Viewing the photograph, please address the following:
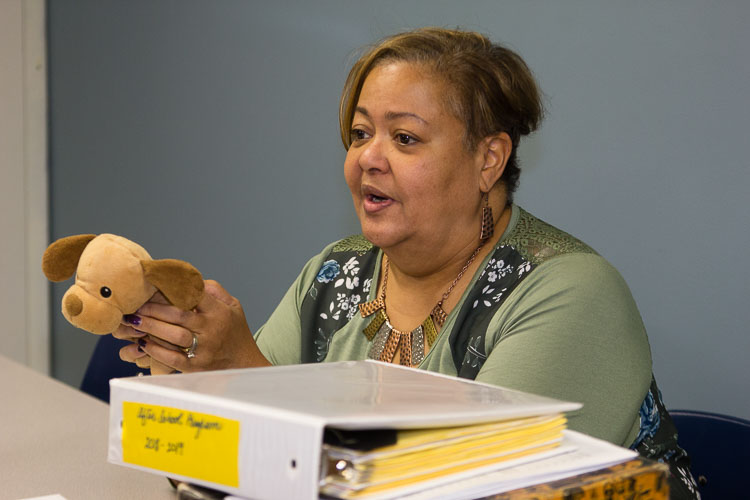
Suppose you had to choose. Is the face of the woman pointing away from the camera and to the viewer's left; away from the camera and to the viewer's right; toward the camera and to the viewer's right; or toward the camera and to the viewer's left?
toward the camera and to the viewer's left

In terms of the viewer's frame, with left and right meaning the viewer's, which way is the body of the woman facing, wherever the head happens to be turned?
facing the viewer and to the left of the viewer
